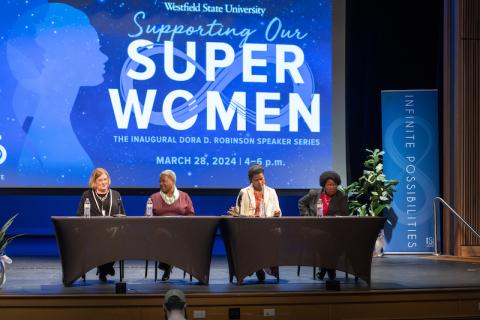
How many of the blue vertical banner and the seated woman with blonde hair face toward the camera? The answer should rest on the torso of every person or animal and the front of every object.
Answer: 2

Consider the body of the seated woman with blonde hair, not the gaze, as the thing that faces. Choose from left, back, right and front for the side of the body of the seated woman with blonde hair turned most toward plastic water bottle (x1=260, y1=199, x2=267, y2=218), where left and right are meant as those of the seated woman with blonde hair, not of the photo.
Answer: left

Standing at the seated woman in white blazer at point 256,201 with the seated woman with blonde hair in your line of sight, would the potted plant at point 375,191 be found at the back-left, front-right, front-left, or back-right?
back-right

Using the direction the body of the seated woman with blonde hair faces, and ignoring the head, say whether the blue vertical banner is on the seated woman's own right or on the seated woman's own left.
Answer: on the seated woman's own left

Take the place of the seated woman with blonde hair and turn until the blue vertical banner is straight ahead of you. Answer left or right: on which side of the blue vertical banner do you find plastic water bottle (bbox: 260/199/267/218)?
right

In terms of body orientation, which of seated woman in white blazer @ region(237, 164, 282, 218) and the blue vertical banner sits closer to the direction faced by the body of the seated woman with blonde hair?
the seated woman in white blazer

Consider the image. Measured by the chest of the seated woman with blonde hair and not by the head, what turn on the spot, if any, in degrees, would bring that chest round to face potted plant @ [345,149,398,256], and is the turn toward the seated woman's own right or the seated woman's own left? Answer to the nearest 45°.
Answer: approximately 135° to the seated woman's own left

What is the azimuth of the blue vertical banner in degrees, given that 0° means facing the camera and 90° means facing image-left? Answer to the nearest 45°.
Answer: approximately 0°
